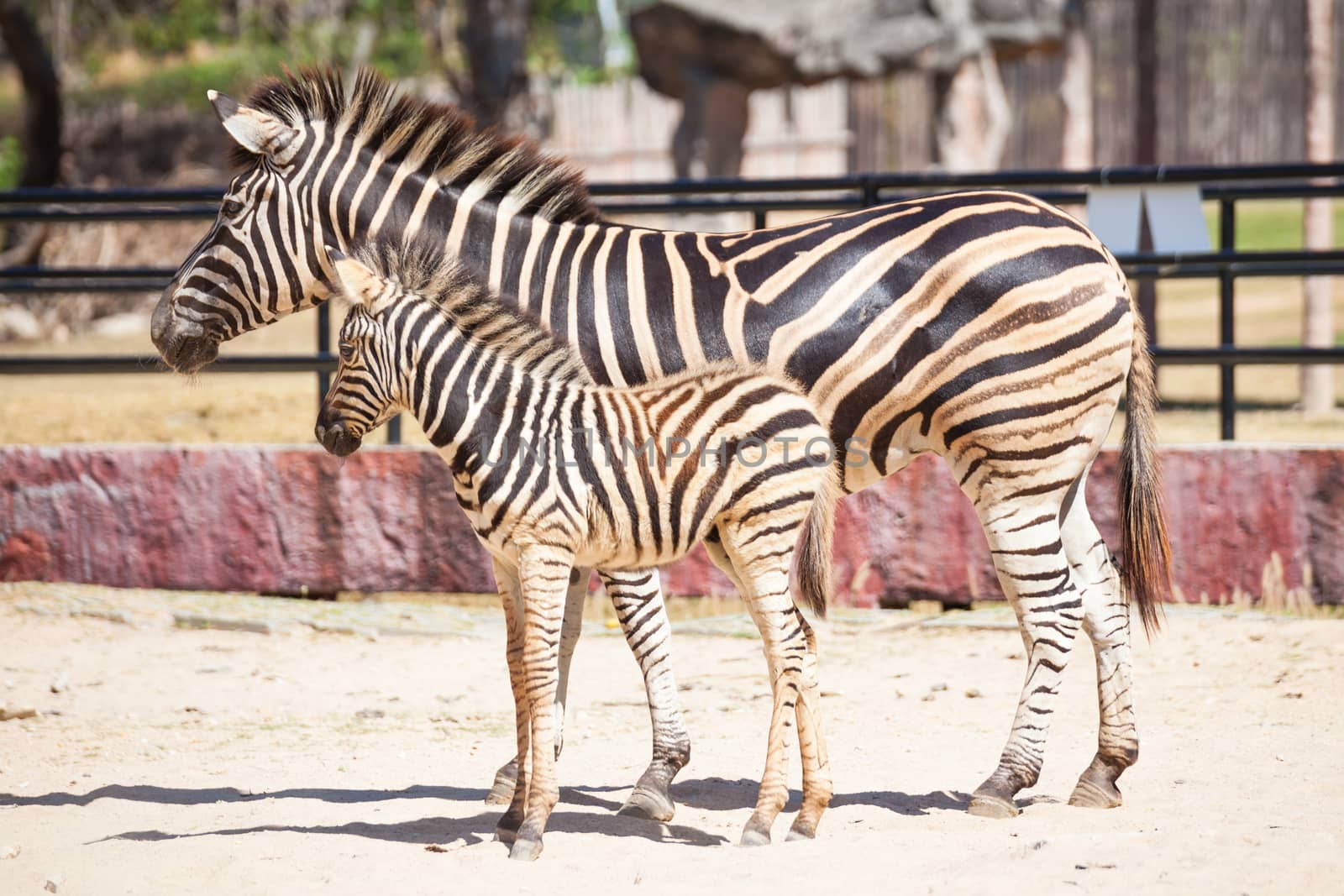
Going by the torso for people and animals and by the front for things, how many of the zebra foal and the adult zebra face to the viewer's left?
2

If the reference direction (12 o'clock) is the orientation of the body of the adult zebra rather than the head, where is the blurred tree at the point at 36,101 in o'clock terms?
The blurred tree is roughly at 2 o'clock from the adult zebra.

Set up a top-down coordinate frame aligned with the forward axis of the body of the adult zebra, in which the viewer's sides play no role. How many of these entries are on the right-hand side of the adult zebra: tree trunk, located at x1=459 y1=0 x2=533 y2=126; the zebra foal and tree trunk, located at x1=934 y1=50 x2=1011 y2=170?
2

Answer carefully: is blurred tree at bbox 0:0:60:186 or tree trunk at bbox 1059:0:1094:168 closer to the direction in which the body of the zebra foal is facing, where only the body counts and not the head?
the blurred tree

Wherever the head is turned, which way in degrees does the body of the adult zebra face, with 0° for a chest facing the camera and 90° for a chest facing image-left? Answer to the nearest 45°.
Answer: approximately 90°

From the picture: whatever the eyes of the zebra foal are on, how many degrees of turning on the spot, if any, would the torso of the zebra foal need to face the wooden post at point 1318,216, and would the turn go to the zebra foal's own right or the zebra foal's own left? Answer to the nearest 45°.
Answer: approximately 135° to the zebra foal's own right

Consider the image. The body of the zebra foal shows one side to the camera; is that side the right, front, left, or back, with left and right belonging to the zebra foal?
left

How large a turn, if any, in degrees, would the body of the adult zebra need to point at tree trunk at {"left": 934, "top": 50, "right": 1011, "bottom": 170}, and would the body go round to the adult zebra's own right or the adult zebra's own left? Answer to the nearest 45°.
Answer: approximately 90° to the adult zebra's own right

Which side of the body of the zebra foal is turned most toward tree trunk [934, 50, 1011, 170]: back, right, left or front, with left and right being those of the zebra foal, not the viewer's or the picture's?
right
